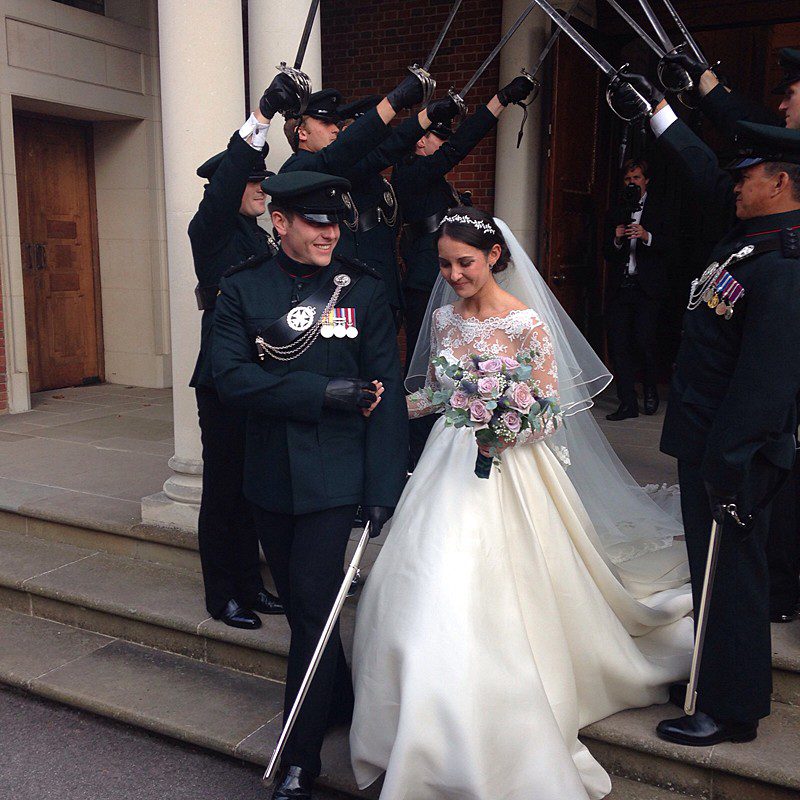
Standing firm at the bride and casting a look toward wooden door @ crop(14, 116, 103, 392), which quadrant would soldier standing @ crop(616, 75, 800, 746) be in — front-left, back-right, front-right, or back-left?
back-right

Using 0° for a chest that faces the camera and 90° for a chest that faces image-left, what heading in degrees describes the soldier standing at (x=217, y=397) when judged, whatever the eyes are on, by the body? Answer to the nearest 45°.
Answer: approximately 270°

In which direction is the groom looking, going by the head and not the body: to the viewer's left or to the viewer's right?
to the viewer's right

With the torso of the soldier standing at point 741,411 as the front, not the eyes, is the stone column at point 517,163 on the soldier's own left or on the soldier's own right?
on the soldier's own right

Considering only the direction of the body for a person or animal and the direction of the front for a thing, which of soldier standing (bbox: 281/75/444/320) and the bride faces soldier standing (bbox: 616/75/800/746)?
soldier standing (bbox: 281/75/444/320)

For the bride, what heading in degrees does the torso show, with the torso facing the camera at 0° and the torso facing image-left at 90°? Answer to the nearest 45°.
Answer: approximately 45°

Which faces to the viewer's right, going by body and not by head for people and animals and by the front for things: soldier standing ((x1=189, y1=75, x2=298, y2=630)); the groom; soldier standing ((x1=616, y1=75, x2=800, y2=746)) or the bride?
soldier standing ((x1=189, y1=75, x2=298, y2=630))

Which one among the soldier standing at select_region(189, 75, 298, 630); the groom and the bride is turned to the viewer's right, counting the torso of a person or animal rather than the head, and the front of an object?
the soldier standing
